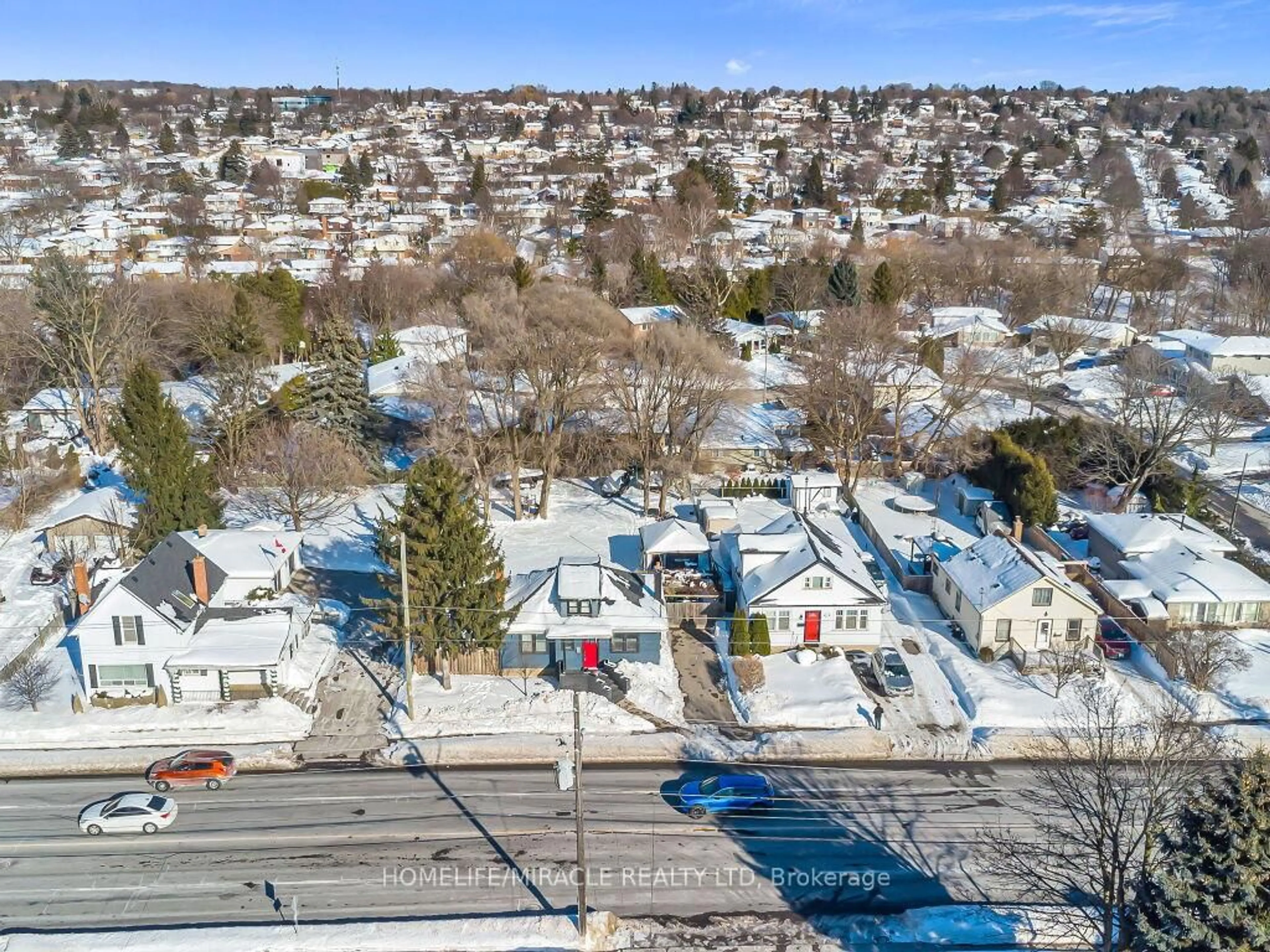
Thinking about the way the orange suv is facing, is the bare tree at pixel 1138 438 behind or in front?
behind

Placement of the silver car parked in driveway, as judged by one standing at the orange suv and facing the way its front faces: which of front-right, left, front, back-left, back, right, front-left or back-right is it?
back

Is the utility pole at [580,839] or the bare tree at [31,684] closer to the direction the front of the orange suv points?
the bare tree

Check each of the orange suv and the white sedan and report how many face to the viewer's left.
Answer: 2

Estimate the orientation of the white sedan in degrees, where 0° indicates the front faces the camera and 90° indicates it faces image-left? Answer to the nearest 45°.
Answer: approximately 90°

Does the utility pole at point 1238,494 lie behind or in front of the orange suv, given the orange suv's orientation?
behind

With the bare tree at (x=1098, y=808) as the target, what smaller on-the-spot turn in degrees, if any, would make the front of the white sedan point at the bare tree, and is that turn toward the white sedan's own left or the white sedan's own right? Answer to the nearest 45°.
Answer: approximately 135° to the white sedan's own left

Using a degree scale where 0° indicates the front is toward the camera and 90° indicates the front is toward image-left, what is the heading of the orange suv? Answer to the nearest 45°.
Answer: approximately 90°

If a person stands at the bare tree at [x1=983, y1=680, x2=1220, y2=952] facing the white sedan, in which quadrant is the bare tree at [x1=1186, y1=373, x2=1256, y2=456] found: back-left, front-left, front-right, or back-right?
back-right

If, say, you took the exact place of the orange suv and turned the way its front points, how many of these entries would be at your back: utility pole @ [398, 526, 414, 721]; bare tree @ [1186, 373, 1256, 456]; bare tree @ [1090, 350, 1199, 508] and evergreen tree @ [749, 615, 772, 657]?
4

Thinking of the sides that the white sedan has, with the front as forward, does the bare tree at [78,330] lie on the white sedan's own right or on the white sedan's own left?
on the white sedan's own right

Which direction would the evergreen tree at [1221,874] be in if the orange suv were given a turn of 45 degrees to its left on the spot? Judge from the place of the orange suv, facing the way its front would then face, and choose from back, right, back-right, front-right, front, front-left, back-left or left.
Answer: left

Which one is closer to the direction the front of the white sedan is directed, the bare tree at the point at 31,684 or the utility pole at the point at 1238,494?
the bare tree
